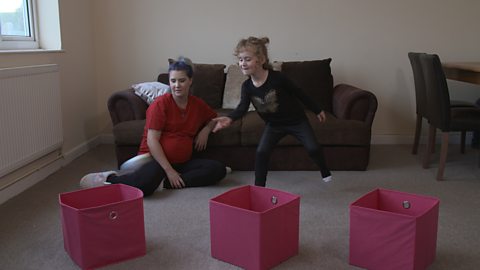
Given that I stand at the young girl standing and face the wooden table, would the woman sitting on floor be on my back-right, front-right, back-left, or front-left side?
back-left

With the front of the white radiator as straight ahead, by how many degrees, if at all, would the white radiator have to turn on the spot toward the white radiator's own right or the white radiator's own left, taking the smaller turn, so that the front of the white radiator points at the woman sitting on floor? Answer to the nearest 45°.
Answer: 0° — it already faces them

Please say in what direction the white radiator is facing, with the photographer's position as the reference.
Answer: facing the viewer and to the right of the viewer

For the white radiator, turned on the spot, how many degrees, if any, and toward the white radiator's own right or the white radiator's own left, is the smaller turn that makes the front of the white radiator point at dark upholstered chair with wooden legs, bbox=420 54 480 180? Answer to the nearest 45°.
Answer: approximately 45° to the white radiator's own left

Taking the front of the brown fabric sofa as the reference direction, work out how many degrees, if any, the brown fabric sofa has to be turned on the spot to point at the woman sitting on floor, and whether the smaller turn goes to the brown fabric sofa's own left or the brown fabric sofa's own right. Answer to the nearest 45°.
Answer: approximately 45° to the brown fabric sofa's own right

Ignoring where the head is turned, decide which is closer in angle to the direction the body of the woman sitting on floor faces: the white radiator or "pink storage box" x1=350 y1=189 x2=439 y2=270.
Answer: the pink storage box

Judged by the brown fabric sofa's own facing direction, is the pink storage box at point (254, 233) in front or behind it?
in front

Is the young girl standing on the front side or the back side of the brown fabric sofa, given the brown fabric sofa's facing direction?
on the front side

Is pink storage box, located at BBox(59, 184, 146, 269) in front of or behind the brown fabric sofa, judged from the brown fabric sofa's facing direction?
in front

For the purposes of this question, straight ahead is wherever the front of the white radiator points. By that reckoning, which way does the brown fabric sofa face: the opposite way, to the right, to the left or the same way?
to the right

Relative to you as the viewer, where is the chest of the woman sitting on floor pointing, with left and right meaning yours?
facing the viewer

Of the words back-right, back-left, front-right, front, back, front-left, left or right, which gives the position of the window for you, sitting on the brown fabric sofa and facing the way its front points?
right

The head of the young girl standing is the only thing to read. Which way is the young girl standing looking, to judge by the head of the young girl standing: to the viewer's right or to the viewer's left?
to the viewer's left

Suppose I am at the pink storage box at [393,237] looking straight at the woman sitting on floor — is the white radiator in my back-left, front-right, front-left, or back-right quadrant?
front-left
